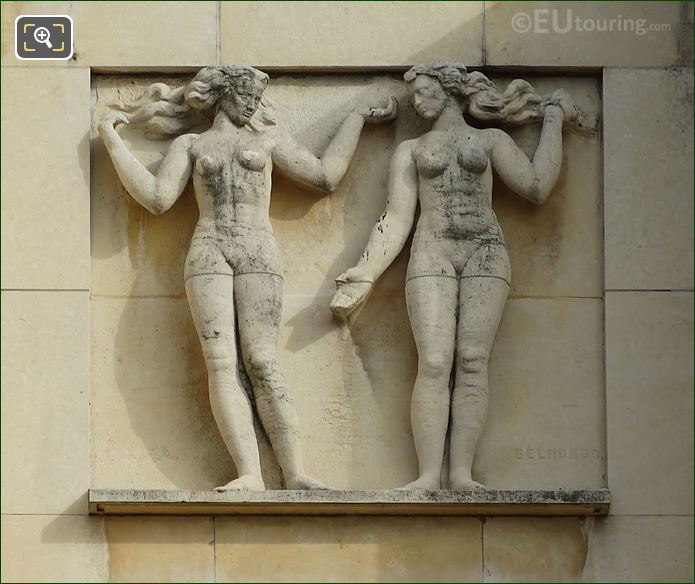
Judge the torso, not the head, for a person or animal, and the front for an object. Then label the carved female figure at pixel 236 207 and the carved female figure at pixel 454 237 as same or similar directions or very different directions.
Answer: same or similar directions

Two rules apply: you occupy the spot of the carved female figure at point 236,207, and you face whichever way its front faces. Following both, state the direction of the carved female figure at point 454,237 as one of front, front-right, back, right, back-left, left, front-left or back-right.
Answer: left

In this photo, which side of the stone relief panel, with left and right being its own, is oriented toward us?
front

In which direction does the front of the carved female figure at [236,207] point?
toward the camera

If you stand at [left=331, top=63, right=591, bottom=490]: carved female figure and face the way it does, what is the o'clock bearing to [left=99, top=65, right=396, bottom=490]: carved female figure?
[left=99, top=65, right=396, bottom=490]: carved female figure is roughly at 3 o'clock from [left=331, top=63, right=591, bottom=490]: carved female figure.

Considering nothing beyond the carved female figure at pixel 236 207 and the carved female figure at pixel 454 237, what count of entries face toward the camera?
2

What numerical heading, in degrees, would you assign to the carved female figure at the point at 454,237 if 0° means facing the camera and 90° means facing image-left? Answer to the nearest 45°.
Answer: approximately 0°
